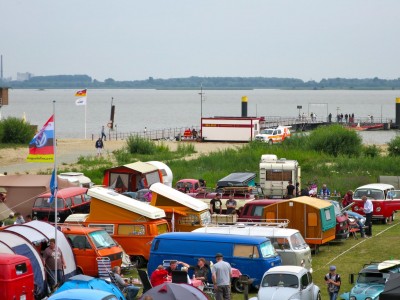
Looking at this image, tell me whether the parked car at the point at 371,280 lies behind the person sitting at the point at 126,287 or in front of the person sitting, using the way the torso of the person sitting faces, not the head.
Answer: in front

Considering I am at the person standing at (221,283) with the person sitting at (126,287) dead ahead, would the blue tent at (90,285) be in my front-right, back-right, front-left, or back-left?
front-left

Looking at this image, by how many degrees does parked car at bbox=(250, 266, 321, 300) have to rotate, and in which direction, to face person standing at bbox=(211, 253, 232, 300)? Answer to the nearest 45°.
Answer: approximately 45° to its right

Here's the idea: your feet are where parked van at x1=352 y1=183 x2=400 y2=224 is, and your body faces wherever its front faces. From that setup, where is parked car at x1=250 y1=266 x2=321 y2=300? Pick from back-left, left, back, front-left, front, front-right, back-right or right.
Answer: front-left

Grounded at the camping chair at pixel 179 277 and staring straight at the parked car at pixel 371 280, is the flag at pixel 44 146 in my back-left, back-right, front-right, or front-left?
back-left

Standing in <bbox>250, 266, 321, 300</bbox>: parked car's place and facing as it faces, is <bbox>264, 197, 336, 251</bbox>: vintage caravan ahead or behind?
behind
